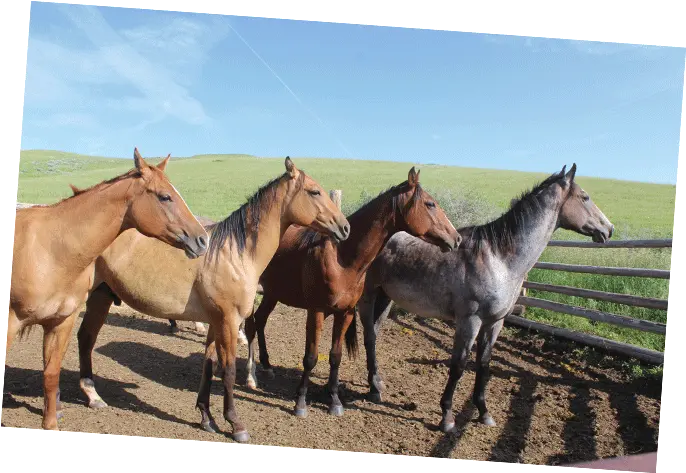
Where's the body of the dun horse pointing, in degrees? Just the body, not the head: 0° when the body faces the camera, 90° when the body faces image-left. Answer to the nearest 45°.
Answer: approximately 315°

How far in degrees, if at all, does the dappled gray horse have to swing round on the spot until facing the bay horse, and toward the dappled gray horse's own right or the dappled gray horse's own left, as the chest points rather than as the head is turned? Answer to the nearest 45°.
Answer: approximately 135° to the dappled gray horse's own right

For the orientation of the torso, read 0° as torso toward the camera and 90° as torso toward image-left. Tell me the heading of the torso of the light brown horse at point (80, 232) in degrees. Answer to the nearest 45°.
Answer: approximately 315°
